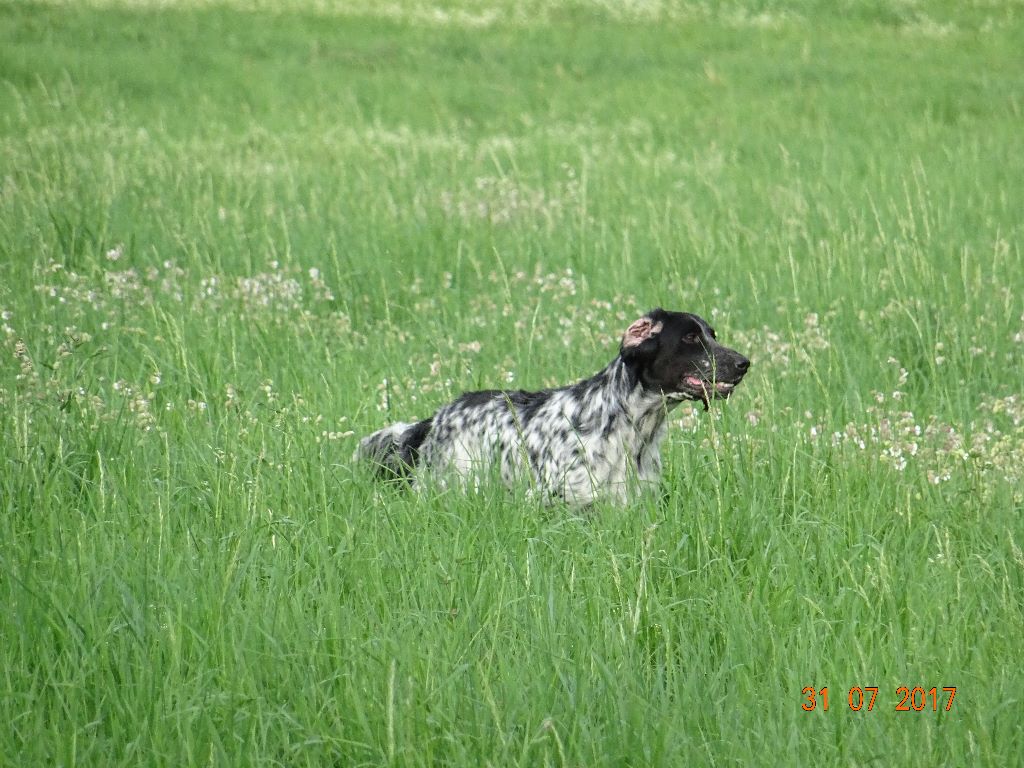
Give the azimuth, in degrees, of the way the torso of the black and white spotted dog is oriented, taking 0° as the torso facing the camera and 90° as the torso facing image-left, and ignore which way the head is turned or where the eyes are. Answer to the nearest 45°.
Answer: approximately 270°
